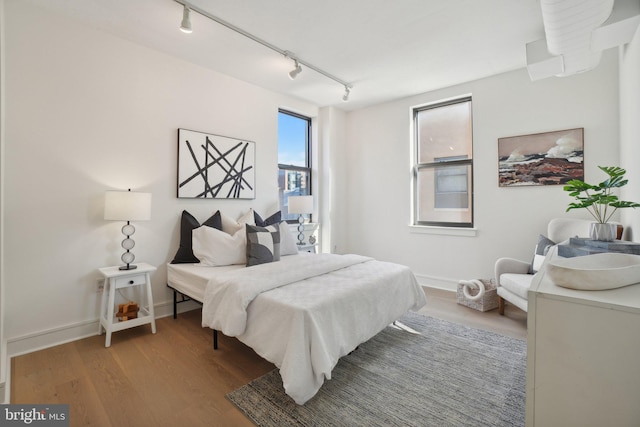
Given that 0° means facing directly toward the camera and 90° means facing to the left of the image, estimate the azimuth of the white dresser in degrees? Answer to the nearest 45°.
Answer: approximately 90°

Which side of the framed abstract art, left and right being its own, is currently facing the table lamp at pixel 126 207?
right

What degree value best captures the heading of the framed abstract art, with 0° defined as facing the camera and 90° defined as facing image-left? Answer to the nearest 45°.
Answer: approximately 315°

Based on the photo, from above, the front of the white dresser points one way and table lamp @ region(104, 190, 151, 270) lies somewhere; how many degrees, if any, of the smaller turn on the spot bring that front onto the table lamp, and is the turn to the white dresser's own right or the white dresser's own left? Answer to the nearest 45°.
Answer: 0° — it already faces it

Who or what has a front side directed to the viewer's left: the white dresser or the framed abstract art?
the white dresser

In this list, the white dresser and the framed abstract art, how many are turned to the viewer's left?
1

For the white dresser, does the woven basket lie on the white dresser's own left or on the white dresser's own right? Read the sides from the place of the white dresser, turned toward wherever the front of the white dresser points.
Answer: on the white dresser's own right

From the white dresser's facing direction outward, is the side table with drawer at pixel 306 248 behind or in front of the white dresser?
in front

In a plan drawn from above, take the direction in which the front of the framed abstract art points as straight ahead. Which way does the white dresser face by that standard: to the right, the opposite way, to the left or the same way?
the opposite way

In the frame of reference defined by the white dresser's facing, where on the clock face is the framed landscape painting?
The framed landscape painting is roughly at 3 o'clock from the white dresser.

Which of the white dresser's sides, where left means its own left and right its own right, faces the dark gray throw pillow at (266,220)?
front
